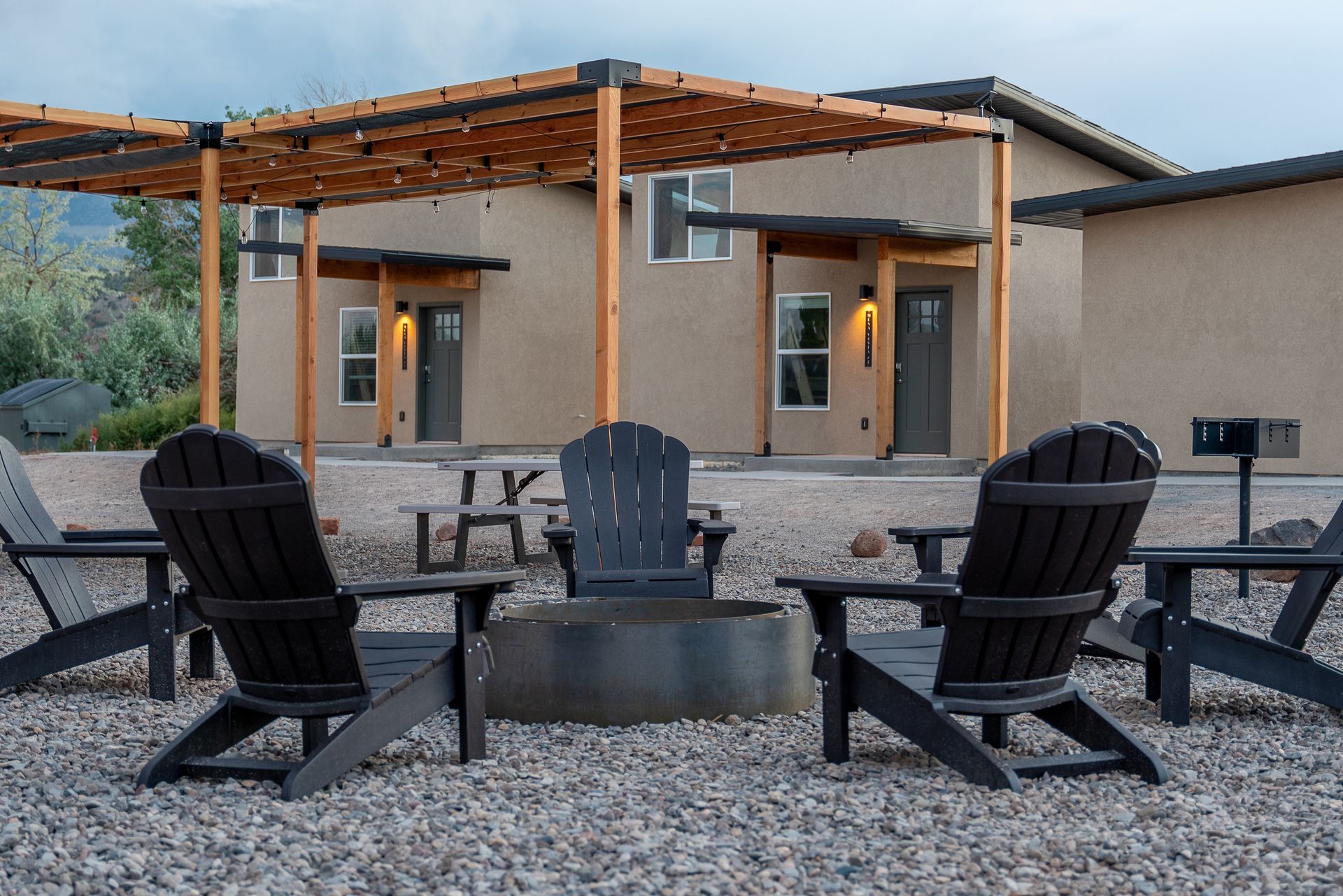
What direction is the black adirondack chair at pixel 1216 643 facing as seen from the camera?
to the viewer's left

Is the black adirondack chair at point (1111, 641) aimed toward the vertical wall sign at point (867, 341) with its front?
no

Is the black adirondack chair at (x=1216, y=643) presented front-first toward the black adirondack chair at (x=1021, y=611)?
no

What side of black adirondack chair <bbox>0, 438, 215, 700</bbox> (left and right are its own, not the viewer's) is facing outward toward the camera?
right

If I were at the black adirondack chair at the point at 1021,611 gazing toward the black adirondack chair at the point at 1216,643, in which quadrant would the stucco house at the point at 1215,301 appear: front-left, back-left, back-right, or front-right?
front-left

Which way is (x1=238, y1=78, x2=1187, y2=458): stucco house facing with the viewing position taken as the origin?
facing the viewer and to the left of the viewer

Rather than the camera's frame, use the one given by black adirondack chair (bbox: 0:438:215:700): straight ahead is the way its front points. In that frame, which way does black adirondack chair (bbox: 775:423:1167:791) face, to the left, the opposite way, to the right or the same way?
to the left

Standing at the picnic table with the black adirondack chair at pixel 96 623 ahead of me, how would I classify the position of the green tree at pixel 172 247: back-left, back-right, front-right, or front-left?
back-right

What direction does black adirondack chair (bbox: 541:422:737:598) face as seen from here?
toward the camera

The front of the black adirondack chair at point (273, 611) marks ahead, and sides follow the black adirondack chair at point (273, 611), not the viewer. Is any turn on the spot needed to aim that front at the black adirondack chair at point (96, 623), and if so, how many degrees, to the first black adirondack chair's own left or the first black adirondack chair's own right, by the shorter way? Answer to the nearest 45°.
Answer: approximately 90° to the first black adirondack chair's own left

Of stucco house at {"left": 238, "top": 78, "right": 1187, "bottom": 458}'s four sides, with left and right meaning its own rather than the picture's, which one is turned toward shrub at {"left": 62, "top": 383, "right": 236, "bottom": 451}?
right

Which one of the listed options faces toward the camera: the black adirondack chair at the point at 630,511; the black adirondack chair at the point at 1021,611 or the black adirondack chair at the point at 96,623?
the black adirondack chair at the point at 630,511

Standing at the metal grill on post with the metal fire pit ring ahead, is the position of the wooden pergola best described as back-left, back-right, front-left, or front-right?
front-right

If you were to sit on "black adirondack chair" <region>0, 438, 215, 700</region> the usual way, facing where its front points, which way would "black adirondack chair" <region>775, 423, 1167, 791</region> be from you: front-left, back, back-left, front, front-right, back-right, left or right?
front-right

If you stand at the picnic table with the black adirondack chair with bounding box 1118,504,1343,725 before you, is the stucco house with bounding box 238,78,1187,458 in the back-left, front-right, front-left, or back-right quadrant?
back-left

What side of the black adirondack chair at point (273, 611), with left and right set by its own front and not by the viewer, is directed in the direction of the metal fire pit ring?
front

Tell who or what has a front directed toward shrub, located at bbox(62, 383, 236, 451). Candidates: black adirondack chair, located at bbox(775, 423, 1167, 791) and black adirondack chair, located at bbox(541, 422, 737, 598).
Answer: black adirondack chair, located at bbox(775, 423, 1167, 791)

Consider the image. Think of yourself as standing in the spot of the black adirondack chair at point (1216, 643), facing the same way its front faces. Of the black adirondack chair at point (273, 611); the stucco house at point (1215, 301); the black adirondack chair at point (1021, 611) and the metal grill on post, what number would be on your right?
2
